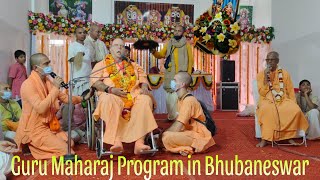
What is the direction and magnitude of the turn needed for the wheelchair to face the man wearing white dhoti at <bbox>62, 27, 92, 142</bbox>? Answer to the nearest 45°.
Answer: approximately 180°

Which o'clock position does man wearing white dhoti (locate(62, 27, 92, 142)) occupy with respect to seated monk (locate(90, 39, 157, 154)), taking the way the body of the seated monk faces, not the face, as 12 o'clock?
The man wearing white dhoti is roughly at 5 o'clock from the seated monk.

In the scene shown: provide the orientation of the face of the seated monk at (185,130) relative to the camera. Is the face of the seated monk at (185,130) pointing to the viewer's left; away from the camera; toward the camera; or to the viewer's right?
to the viewer's left

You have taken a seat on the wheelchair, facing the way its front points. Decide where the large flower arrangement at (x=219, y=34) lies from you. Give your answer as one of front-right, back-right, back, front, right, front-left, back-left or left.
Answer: back-left

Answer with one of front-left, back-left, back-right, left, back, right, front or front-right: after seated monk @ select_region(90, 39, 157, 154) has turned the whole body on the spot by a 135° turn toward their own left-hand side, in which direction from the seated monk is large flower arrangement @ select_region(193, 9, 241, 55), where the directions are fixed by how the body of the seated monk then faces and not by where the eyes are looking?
front

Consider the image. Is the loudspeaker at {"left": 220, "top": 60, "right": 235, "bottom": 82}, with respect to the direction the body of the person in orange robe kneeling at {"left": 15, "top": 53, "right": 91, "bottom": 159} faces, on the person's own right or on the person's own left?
on the person's own left

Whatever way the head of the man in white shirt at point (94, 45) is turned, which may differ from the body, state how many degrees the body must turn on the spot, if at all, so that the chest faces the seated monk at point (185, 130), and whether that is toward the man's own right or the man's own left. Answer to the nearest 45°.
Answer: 0° — they already face them

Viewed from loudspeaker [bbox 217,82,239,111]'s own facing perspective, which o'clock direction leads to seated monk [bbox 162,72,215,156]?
The seated monk is roughly at 12 o'clock from the loudspeaker.
